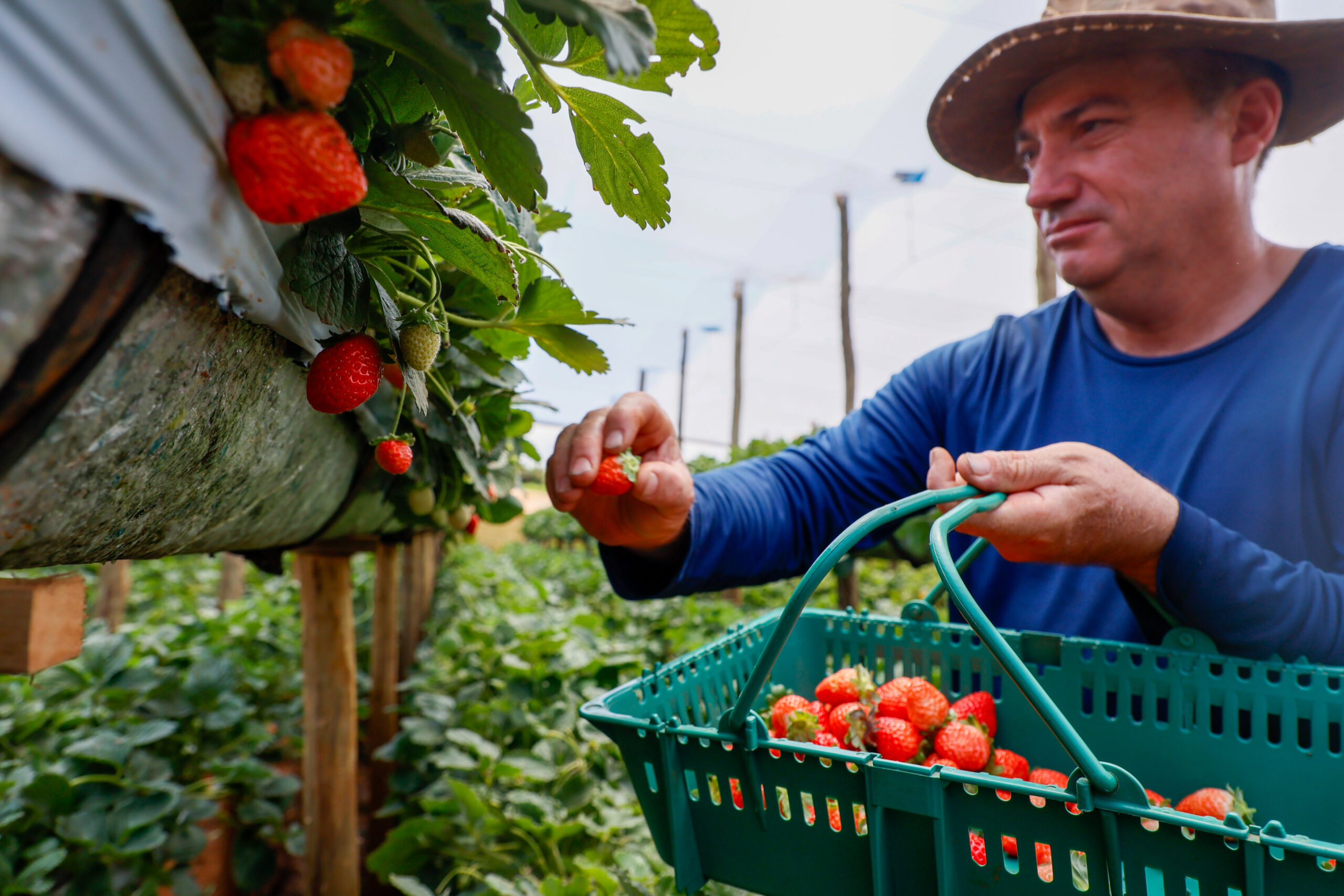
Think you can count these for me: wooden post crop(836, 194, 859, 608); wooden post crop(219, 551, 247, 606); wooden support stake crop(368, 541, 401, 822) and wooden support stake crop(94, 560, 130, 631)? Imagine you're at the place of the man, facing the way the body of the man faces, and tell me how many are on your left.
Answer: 0

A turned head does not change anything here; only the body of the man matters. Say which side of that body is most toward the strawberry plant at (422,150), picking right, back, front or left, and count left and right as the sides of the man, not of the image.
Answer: front

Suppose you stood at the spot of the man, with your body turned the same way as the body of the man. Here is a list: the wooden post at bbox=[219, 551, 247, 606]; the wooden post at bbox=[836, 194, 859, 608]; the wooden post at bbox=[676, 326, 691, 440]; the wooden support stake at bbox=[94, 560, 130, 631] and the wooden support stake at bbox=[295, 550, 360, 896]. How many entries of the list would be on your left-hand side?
0

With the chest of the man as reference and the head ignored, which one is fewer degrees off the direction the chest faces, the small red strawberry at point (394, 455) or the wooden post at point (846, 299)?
the small red strawberry

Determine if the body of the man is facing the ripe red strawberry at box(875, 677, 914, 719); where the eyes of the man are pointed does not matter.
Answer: yes

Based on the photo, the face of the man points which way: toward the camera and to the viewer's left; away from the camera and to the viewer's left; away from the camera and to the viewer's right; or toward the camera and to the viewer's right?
toward the camera and to the viewer's left

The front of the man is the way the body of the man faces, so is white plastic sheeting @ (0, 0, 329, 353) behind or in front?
in front

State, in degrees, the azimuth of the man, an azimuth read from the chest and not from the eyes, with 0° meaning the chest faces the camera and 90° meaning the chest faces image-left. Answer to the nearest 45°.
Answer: approximately 45°
